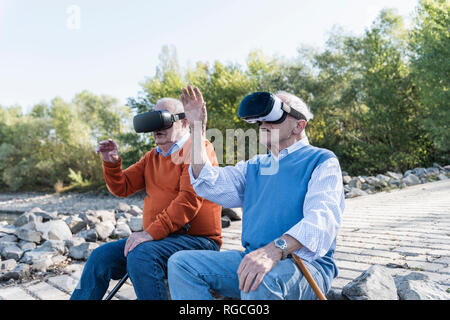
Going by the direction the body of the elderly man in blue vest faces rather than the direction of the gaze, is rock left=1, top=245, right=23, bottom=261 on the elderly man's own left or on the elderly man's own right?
on the elderly man's own right

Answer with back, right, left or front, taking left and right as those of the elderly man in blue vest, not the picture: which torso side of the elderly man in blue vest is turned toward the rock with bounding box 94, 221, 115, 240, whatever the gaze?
right

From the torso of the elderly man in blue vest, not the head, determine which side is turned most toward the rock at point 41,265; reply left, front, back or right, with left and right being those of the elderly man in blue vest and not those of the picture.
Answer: right

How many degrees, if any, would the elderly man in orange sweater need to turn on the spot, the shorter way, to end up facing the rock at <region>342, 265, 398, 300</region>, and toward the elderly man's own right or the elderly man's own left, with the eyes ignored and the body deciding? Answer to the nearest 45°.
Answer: approximately 90° to the elderly man's own left

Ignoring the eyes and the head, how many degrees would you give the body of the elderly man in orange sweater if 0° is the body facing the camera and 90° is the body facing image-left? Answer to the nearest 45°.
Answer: approximately 45°

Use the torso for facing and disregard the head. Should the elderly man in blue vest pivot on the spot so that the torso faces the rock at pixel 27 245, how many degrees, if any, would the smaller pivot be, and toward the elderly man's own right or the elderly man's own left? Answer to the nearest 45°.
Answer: approximately 90° to the elderly man's own right

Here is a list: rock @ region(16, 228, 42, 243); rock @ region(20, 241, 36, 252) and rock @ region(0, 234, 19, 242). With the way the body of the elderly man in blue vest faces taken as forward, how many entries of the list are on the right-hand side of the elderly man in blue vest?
3

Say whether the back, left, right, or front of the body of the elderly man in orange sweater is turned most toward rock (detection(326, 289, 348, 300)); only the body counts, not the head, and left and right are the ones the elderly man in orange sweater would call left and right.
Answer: left

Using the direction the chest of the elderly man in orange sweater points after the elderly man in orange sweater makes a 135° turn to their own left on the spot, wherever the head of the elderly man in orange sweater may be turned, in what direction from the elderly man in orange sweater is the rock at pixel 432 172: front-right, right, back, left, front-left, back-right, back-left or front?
front-left

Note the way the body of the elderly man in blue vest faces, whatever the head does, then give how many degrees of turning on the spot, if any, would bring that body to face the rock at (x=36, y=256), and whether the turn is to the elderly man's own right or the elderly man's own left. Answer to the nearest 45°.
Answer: approximately 90° to the elderly man's own right

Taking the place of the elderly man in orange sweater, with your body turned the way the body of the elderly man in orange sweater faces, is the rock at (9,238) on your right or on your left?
on your right
